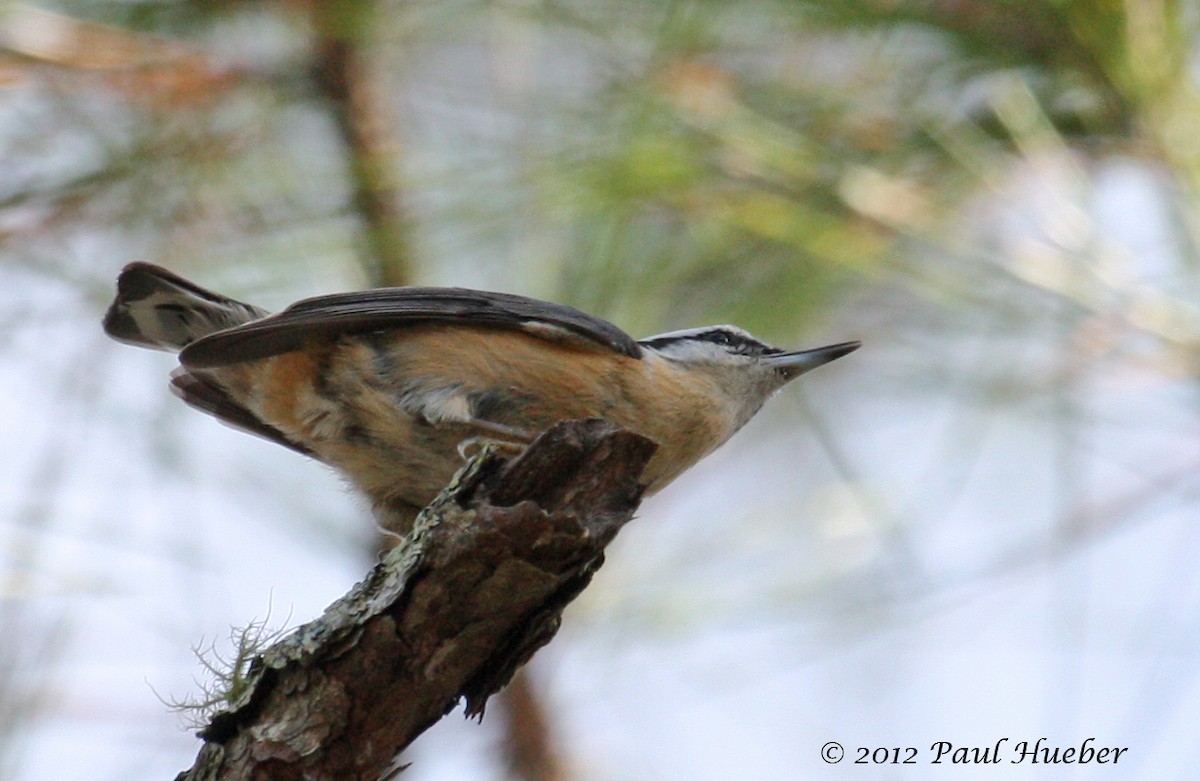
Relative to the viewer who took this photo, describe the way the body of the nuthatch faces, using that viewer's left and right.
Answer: facing to the right of the viewer
